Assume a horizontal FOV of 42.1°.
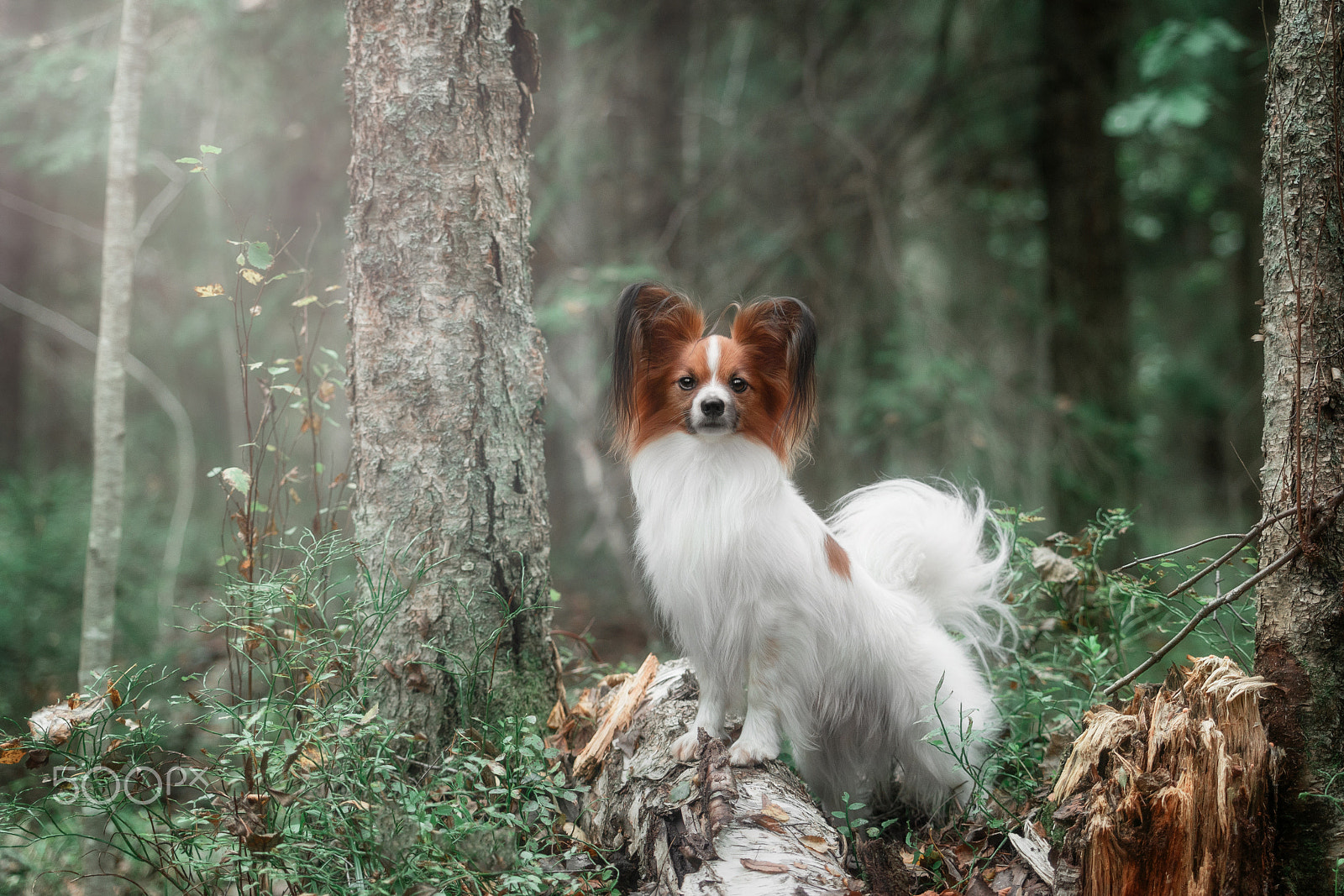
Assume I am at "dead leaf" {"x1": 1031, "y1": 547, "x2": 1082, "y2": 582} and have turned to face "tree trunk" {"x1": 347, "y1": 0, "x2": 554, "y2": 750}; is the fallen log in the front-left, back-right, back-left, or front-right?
front-left

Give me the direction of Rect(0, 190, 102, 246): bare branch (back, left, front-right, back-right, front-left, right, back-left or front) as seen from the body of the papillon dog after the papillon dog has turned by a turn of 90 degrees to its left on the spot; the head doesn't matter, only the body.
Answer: back

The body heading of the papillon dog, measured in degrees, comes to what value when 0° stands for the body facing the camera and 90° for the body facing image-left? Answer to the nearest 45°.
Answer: approximately 45°

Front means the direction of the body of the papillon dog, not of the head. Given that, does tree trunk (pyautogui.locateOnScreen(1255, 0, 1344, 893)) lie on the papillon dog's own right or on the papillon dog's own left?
on the papillon dog's own left

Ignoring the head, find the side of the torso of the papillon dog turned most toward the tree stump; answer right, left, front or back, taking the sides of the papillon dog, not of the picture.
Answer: left

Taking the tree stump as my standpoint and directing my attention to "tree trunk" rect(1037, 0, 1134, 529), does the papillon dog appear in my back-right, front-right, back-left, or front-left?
front-left

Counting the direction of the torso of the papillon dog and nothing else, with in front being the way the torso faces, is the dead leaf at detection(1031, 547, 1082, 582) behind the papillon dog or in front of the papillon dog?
behind

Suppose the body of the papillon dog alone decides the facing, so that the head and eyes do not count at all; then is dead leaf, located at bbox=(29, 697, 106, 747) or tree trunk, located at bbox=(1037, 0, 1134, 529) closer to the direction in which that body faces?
the dead leaf

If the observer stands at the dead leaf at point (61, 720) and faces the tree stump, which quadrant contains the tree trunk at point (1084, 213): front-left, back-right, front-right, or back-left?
front-left

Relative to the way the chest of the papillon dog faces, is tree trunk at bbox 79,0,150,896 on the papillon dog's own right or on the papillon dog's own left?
on the papillon dog's own right
